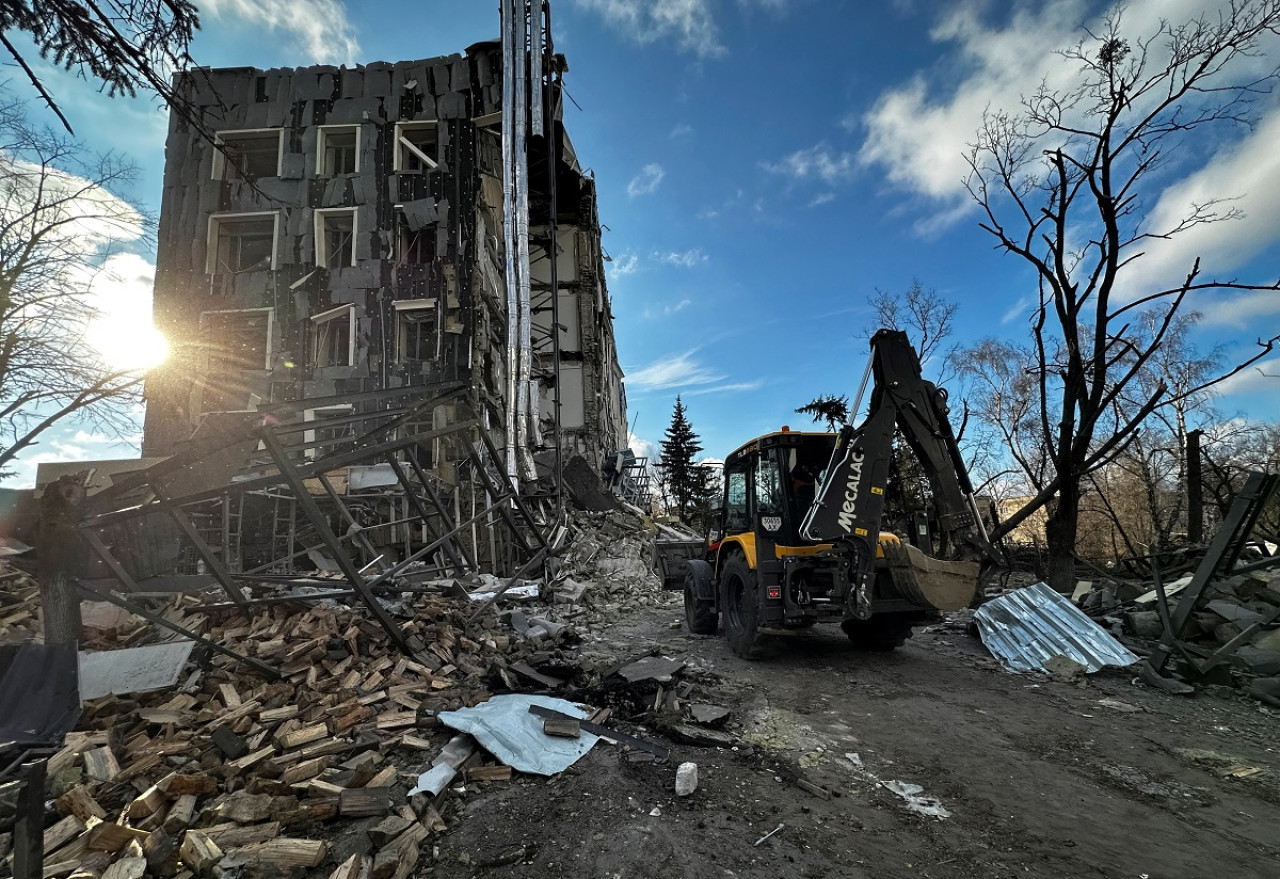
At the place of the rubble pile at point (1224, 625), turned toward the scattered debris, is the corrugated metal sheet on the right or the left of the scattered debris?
right

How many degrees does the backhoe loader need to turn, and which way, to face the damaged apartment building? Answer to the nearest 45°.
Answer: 0° — it already faces it

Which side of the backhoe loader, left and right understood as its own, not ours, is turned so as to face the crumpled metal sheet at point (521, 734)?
left

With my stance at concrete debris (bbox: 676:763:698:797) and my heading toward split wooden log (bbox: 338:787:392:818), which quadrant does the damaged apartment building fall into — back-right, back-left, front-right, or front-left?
front-right

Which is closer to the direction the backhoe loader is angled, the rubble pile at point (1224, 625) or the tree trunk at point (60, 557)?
the tree trunk

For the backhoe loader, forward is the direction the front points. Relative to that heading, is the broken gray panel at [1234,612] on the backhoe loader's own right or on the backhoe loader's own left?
on the backhoe loader's own right

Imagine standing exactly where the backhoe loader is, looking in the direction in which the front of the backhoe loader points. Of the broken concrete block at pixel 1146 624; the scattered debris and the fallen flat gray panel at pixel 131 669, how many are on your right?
1

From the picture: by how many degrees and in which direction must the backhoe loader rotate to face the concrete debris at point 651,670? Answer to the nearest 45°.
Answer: approximately 90° to its left

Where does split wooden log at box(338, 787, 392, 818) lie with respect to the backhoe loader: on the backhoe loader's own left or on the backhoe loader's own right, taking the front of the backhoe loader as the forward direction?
on the backhoe loader's own left

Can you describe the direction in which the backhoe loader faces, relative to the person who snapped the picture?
facing away from the viewer and to the left of the viewer
